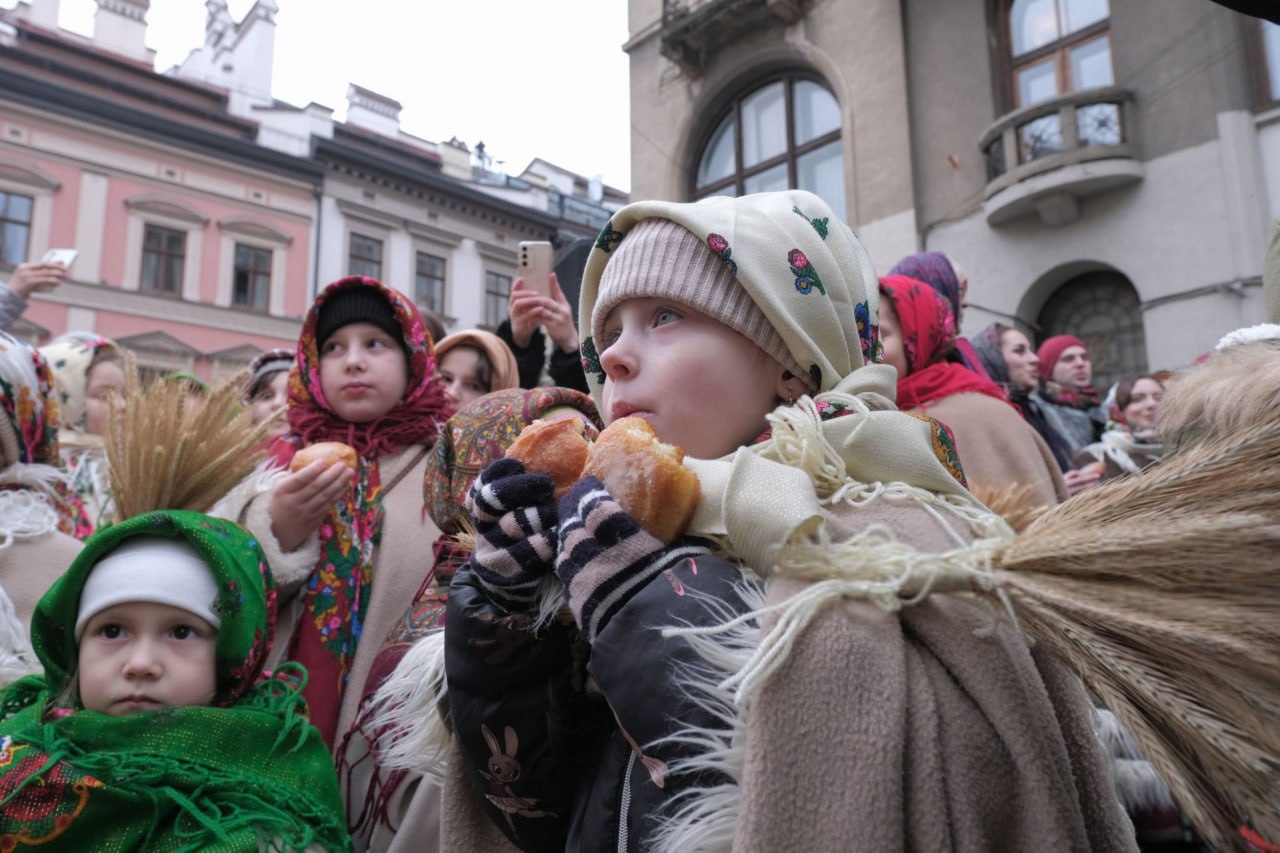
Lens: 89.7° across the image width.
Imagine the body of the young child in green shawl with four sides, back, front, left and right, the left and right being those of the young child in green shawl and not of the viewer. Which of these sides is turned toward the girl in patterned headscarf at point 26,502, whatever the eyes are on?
back

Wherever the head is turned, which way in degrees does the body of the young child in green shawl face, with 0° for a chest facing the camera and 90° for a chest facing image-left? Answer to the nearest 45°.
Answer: approximately 0°

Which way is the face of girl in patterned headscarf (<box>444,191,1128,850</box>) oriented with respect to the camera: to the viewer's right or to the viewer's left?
to the viewer's left

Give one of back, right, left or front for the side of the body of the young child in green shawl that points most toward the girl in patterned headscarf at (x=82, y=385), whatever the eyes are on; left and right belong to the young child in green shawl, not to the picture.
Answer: back

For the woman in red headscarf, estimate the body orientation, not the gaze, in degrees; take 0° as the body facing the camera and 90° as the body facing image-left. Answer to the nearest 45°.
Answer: approximately 90°
